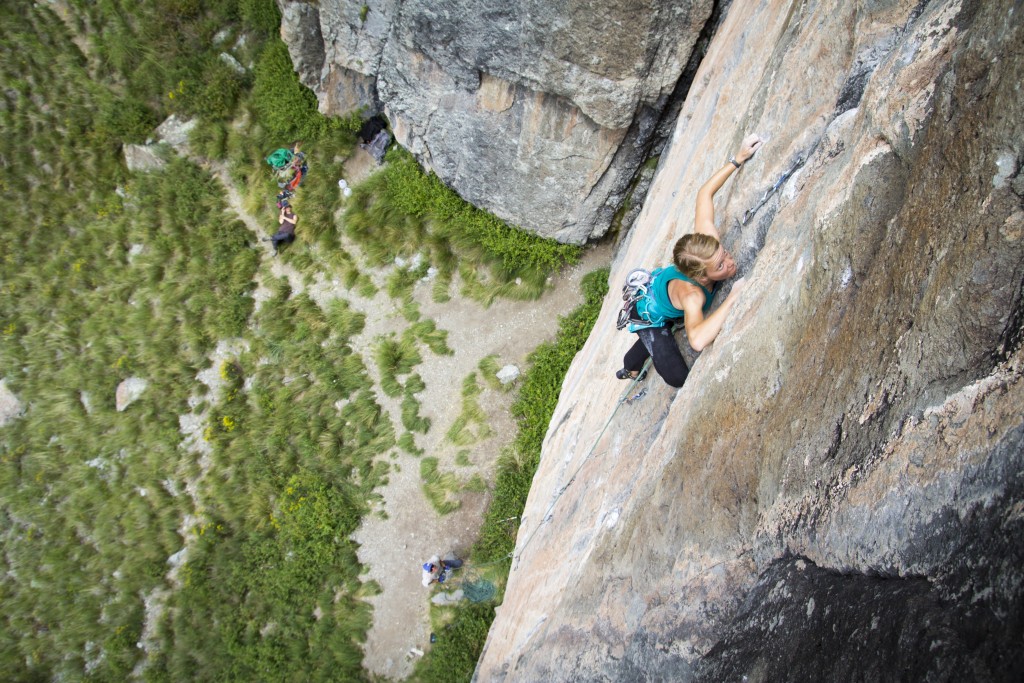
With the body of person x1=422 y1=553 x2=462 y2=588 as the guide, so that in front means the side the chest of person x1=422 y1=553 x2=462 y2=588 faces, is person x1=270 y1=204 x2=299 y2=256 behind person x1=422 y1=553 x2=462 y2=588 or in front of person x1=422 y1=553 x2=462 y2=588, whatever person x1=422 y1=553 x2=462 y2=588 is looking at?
behind

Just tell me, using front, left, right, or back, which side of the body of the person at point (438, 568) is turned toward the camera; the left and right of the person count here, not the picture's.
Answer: right

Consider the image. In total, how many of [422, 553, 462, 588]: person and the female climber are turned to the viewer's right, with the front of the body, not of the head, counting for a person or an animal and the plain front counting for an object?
2

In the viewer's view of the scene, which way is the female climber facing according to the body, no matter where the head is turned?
to the viewer's right

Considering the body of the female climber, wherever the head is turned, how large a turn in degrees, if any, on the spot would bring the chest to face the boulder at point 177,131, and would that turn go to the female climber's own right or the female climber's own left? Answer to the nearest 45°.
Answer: approximately 135° to the female climber's own left
